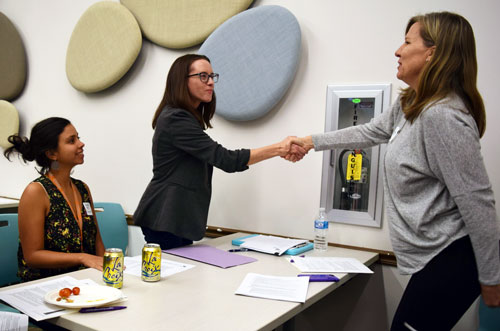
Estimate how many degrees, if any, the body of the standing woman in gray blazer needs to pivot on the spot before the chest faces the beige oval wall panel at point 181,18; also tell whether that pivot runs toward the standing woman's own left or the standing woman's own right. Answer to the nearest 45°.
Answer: approximately 90° to the standing woman's own left

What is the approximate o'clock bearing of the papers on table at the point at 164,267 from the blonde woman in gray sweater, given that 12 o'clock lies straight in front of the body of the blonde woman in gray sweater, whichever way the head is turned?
The papers on table is roughly at 12 o'clock from the blonde woman in gray sweater.

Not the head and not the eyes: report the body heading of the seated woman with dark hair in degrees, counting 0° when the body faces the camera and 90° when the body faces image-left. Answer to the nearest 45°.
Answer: approximately 315°

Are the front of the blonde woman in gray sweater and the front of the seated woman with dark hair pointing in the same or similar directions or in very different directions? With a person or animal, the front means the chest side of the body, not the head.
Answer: very different directions

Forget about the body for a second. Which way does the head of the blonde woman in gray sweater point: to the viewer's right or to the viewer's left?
to the viewer's left

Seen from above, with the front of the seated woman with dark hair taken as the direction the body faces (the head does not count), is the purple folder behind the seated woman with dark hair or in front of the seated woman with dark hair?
in front

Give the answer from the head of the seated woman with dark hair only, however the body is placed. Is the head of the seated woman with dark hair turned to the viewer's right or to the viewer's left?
to the viewer's right

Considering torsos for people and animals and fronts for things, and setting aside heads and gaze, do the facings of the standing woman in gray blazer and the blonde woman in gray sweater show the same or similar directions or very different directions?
very different directions

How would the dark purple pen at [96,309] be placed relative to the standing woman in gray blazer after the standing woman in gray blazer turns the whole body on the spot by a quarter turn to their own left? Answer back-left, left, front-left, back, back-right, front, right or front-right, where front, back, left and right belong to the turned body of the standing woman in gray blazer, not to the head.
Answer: back

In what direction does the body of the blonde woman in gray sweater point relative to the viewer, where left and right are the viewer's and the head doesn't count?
facing to the left of the viewer

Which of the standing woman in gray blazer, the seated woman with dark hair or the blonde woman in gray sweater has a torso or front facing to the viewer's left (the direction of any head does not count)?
the blonde woman in gray sweater
